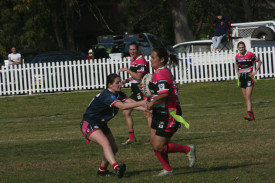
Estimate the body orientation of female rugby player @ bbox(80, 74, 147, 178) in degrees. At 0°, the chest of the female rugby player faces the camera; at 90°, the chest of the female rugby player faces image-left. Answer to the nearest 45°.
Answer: approximately 270°

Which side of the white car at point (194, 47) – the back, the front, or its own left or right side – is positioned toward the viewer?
left

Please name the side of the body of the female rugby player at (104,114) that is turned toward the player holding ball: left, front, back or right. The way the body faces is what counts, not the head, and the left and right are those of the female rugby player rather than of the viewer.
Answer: front

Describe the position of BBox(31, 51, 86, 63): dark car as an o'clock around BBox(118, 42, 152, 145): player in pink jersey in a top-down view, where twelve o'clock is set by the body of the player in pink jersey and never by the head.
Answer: The dark car is roughly at 4 o'clock from the player in pink jersey.

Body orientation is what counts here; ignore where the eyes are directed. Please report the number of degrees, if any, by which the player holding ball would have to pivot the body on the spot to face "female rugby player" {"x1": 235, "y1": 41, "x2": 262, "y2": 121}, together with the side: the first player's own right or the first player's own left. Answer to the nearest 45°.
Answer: approximately 90° to the first player's own right
